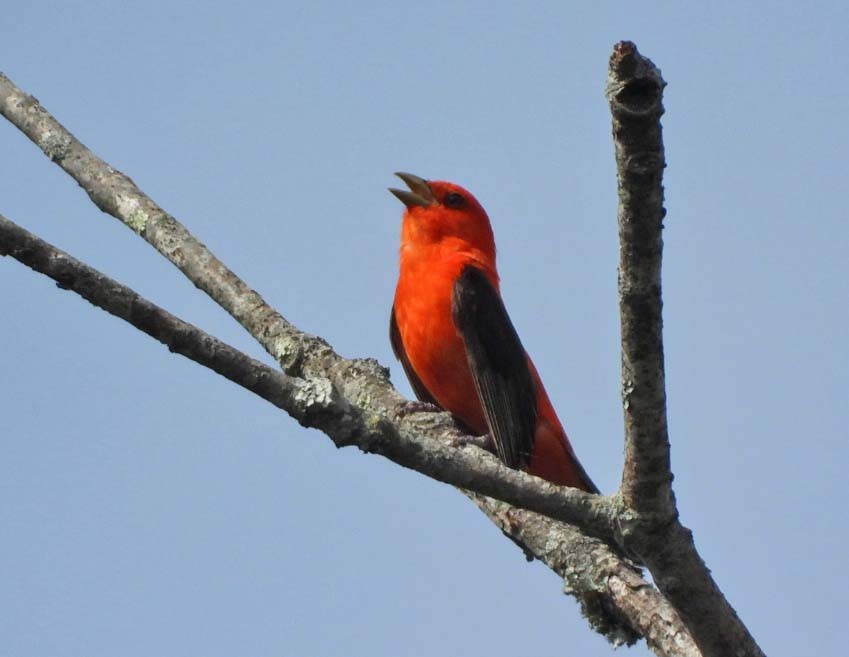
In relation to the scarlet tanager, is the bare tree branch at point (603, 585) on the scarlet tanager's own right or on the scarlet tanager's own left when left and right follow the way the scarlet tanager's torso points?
on the scarlet tanager's own left

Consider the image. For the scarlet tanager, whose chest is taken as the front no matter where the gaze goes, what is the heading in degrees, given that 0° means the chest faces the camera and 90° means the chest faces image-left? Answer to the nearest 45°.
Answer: approximately 45°

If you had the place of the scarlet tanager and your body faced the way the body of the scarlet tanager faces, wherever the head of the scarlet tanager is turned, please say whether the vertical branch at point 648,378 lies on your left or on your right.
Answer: on your left
